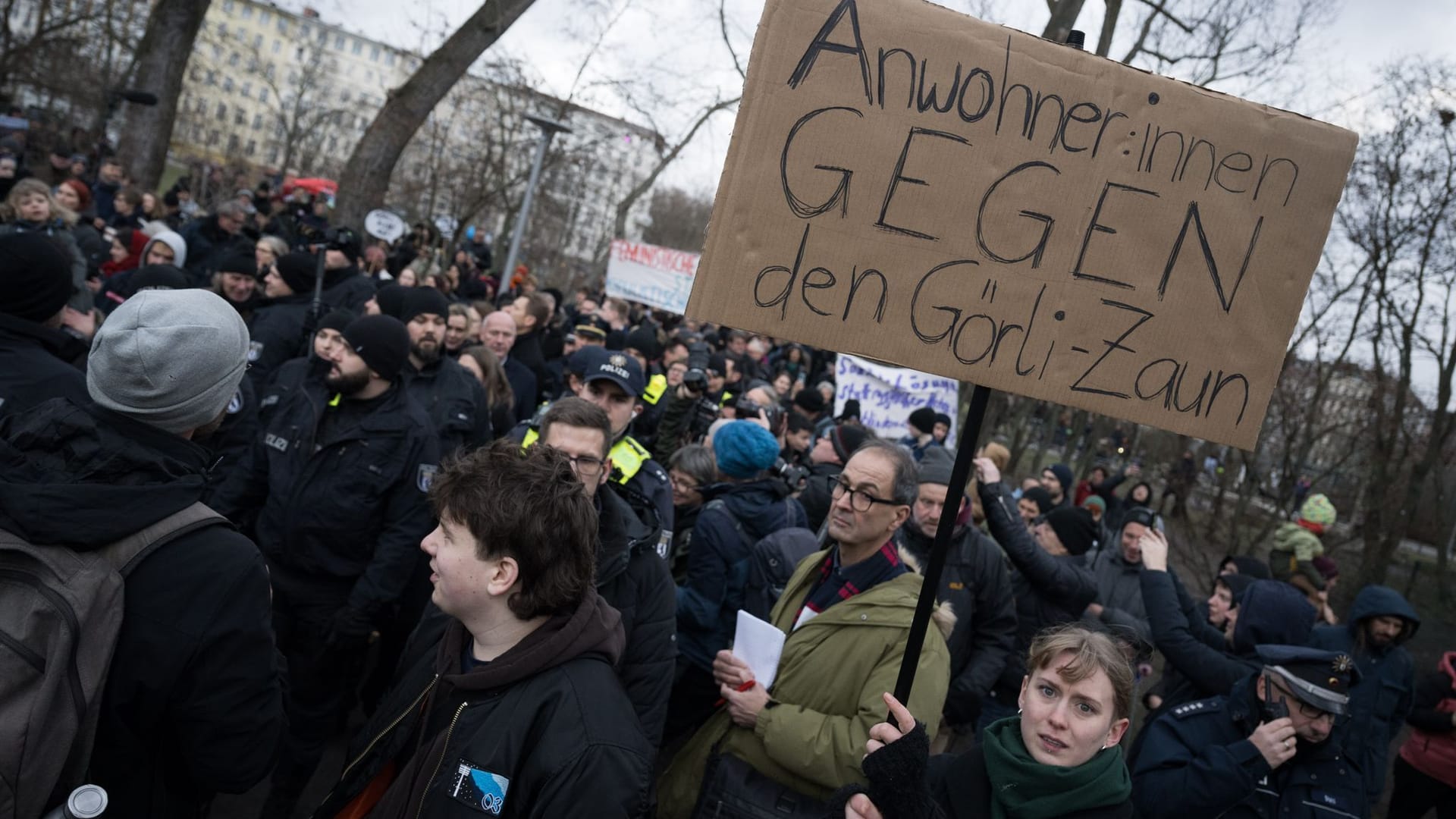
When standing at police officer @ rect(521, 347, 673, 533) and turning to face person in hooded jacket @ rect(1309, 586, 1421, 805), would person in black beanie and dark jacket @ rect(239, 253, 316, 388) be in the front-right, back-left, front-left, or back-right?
back-left

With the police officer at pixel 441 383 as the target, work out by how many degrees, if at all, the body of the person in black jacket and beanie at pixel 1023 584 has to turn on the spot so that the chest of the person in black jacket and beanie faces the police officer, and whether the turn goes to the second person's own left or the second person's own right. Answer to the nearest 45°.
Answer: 0° — they already face them

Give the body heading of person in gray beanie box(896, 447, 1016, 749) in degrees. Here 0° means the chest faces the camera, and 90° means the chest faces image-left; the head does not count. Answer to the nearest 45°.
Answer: approximately 45°

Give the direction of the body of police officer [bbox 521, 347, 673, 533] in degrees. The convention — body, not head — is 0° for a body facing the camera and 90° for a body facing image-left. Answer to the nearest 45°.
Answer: approximately 0°

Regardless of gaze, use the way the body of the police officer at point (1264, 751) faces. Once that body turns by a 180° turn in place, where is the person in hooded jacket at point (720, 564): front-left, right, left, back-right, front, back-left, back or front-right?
front-left
